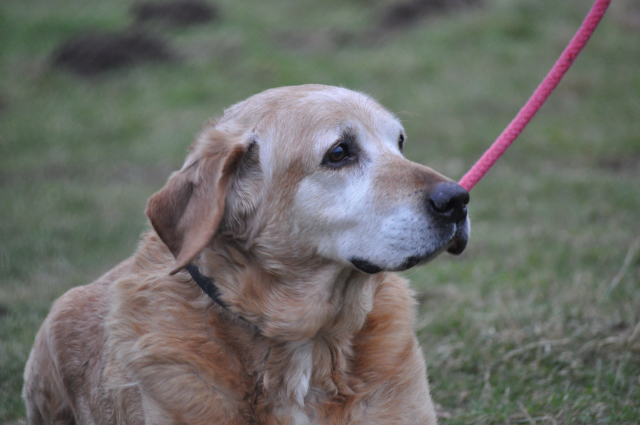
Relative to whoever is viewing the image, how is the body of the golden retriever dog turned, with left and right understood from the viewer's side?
facing the viewer and to the right of the viewer

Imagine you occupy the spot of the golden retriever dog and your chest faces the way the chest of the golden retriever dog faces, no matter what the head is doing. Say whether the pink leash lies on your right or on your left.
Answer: on your left
